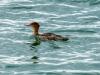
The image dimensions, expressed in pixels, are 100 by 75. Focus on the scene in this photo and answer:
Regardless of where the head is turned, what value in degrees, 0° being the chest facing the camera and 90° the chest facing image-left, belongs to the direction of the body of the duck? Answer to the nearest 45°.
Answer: approximately 90°
